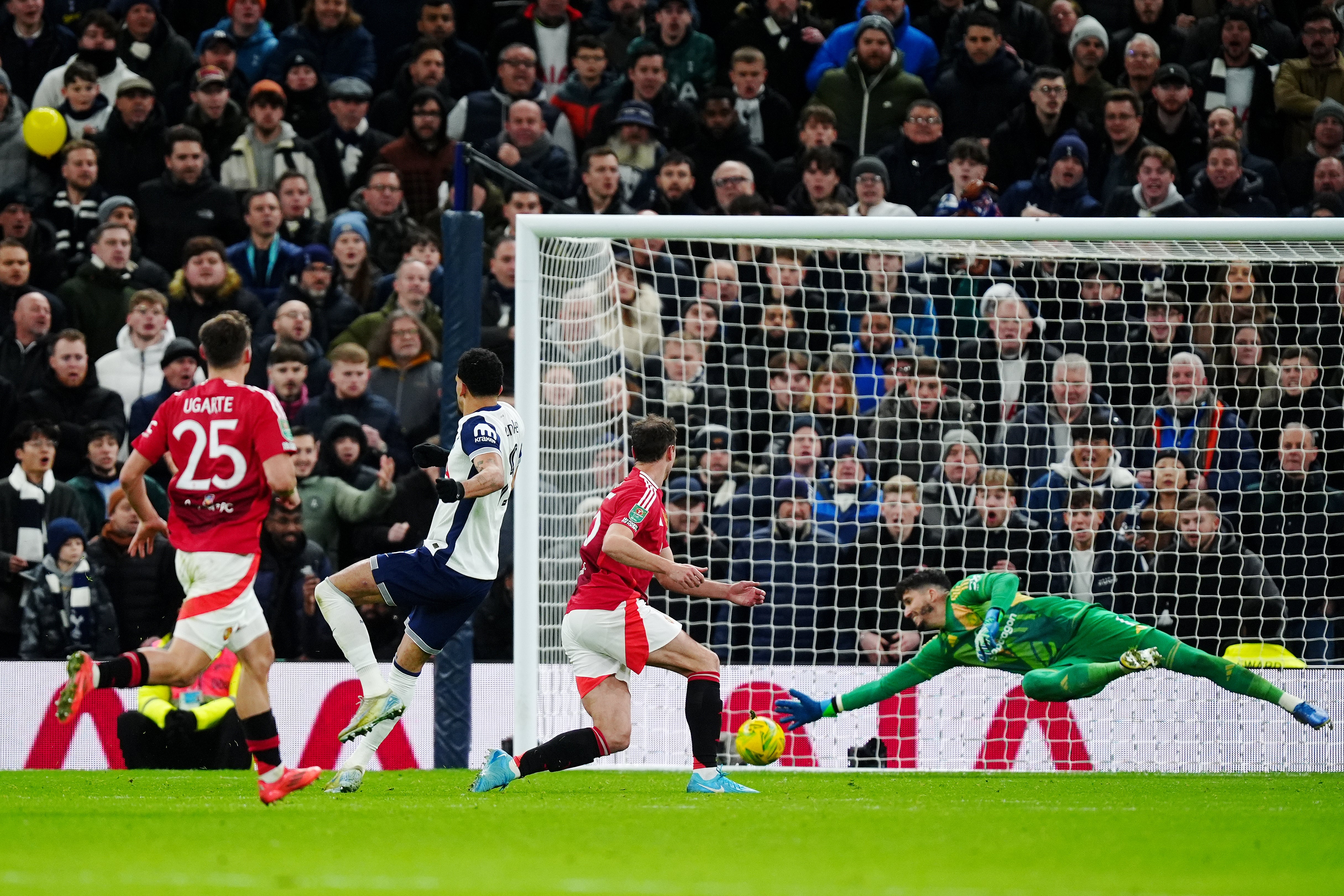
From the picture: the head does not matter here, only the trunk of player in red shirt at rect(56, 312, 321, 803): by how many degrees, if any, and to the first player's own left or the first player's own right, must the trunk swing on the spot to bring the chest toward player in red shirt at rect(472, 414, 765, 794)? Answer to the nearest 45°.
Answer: approximately 45° to the first player's own right

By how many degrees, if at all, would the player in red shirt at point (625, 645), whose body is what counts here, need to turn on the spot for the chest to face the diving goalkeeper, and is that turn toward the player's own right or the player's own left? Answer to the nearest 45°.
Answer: approximately 45° to the player's own left

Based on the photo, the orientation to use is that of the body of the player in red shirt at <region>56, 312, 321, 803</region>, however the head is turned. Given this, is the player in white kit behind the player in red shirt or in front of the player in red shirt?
in front

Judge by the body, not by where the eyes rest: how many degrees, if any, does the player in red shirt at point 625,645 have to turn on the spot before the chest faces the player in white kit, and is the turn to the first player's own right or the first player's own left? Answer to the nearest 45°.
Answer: approximately 180°

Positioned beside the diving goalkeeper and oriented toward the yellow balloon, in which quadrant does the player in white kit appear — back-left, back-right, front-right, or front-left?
front-left

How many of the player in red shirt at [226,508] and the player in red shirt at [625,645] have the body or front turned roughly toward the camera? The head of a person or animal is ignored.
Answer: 0

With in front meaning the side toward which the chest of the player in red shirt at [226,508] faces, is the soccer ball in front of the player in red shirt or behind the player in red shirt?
in front

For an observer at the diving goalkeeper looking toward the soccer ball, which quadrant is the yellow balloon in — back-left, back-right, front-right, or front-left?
front-right

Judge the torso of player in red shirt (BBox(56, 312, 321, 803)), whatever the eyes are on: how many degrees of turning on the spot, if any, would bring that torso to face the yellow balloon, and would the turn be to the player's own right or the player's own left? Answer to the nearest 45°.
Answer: approximately 45° to the player's own left

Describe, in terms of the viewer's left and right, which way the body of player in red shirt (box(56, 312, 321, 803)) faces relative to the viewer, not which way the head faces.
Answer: facing away from the viewer and to the right of the viewer

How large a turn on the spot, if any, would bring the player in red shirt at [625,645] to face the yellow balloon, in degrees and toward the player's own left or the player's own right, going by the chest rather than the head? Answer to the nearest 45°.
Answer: approximately 135° to the player's own left

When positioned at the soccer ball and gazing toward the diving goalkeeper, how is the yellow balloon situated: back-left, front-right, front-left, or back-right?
back-left

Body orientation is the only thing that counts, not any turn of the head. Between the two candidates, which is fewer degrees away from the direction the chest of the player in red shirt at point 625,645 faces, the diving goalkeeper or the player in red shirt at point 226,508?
the diving goalkeeper

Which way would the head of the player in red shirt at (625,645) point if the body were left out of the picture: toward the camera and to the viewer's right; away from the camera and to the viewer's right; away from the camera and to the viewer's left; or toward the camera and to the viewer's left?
away from the camera and to the viewer's right

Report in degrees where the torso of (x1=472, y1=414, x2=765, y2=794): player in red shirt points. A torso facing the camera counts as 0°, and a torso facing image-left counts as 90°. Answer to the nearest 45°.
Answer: approximately 270°
